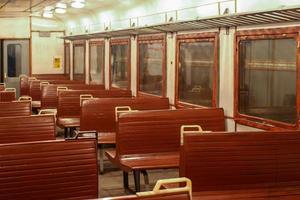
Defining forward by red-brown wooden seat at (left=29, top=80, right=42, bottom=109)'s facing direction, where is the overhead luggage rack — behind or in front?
in front

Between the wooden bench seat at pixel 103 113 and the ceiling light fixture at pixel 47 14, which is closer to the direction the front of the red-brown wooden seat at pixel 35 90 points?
the wooden bench seat

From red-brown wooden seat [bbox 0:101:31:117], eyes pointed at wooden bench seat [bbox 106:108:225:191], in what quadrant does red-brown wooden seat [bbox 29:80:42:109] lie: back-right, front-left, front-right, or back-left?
back-left

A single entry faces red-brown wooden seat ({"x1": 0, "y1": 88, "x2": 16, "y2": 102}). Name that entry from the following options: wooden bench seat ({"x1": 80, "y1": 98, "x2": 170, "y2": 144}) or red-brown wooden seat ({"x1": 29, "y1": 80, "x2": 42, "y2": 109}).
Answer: red-brown wooden seat ({"x1": 29, "y1": 80, "x2": 42, "y2": 109})

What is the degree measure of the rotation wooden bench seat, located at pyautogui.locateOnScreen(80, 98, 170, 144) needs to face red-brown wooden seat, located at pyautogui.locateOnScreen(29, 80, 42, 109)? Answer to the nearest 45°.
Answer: approximately 180°

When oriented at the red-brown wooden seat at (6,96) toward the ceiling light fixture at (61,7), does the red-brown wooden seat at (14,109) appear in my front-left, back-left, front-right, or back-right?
back-right

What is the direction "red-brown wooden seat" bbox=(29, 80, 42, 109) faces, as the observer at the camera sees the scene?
facing the viewer

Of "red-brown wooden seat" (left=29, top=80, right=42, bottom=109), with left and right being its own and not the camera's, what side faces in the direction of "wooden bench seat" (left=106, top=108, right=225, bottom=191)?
front

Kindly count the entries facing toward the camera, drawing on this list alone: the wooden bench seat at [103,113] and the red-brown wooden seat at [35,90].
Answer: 2

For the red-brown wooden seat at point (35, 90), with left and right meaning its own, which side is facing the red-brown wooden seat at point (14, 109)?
front

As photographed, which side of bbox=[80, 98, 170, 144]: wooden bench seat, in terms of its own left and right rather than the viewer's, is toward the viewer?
front

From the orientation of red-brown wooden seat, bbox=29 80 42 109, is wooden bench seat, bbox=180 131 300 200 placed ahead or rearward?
ahead

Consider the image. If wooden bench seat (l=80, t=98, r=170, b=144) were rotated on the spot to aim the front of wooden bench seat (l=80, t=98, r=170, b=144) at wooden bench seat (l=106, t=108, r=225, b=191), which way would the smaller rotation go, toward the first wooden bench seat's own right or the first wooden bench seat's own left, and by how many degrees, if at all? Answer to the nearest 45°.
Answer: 0° — it already faces it

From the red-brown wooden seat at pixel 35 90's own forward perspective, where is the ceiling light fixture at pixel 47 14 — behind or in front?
behind
